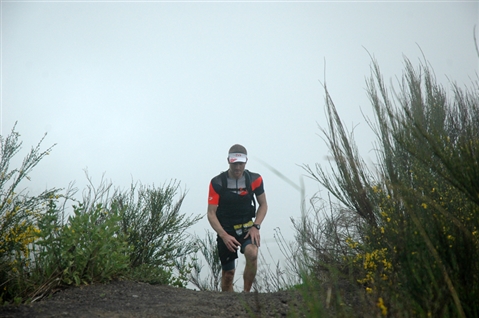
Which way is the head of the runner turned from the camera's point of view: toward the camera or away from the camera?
toward the camera

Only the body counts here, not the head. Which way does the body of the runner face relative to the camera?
toward the camera
